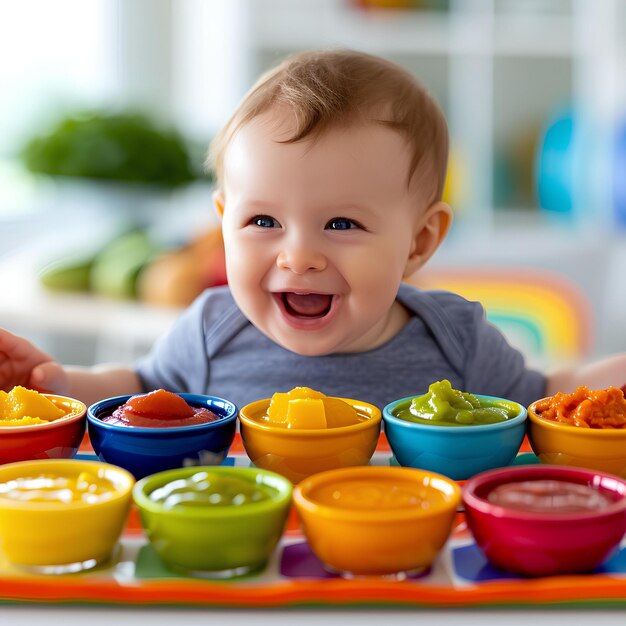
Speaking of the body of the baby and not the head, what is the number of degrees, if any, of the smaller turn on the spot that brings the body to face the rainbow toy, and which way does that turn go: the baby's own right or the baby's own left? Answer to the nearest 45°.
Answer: approximately 180°

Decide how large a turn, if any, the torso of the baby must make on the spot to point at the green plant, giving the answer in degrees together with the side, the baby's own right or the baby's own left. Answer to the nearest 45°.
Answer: approximately 180°

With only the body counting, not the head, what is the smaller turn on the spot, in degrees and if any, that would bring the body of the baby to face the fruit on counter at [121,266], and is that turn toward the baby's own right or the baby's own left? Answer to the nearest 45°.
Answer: approximately 180°

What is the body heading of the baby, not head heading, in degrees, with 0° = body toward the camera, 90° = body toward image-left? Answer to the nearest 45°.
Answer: approximately 0°
